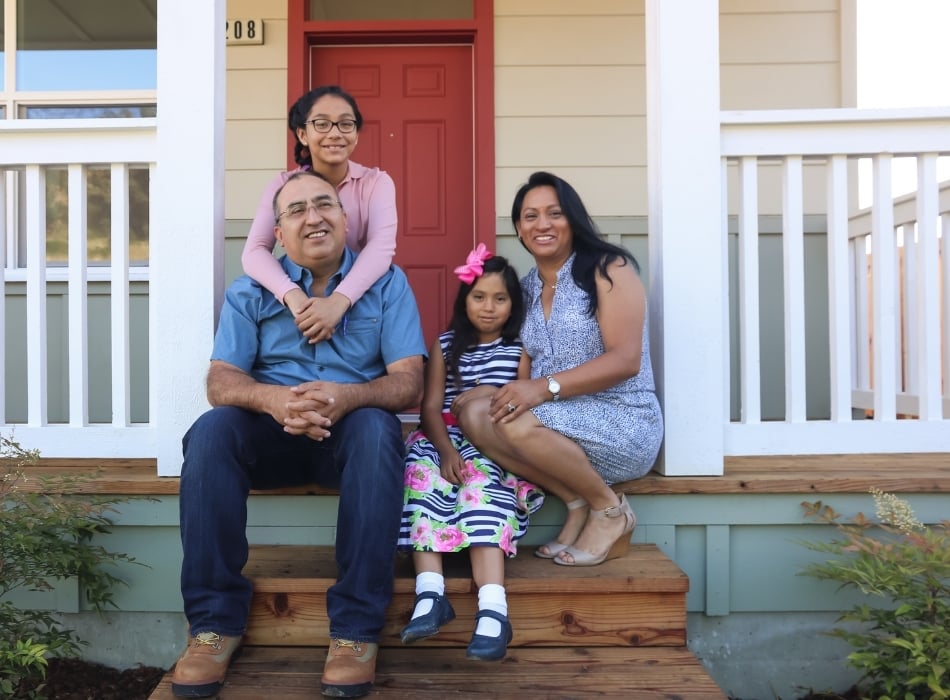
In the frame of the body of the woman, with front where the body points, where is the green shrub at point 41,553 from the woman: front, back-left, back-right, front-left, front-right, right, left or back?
front-right

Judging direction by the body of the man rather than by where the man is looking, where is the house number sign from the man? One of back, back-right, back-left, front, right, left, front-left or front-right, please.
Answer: back

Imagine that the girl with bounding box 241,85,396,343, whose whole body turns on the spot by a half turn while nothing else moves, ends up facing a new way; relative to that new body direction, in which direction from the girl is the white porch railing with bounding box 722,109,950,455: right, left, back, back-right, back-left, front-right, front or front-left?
right

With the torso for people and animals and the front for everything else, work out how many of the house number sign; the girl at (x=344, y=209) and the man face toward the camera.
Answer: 3

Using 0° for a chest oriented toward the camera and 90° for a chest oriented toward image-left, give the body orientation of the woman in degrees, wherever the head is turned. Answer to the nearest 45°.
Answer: approximately 45°

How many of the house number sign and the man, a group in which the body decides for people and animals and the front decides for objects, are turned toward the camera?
2

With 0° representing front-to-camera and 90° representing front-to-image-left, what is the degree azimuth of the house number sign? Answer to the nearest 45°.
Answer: approximately 0°

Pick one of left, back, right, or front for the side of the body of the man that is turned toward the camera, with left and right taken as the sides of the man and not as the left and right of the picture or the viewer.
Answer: front

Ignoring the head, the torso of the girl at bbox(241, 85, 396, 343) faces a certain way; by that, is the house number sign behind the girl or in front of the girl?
behind
